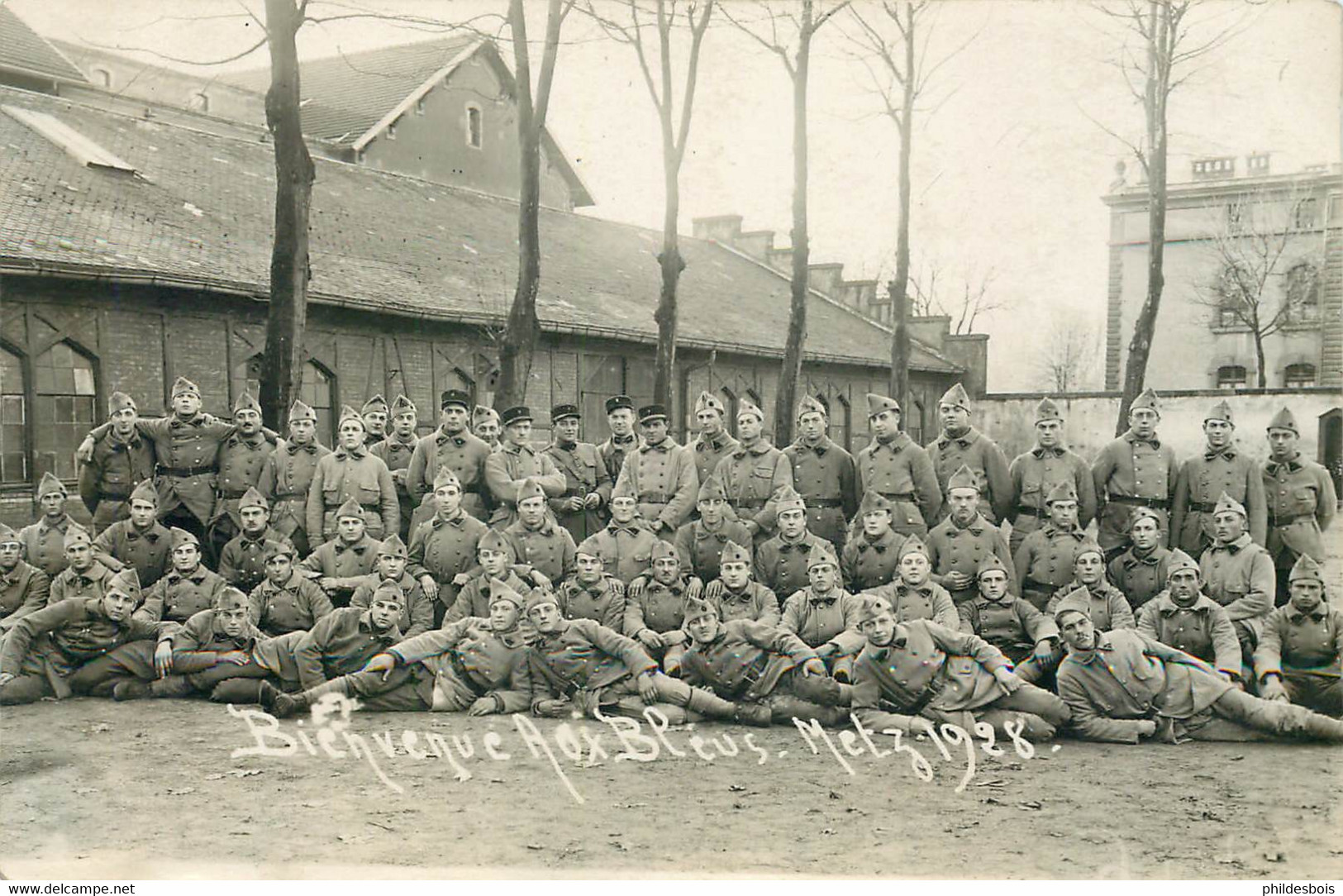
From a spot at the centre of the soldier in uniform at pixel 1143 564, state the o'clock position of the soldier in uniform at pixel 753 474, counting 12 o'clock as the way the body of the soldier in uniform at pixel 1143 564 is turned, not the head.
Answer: the soldier in uniform at pixel 753 474 is roughly at 3 o'clock from the soldier in uniform at pixel 1143 564.

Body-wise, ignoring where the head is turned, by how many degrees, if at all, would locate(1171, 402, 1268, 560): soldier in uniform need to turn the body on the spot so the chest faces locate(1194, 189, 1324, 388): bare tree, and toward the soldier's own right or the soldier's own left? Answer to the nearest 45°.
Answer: approximately 180°

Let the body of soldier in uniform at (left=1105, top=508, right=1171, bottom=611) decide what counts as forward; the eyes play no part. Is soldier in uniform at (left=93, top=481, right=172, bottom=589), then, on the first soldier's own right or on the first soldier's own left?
on the first soldier's own right

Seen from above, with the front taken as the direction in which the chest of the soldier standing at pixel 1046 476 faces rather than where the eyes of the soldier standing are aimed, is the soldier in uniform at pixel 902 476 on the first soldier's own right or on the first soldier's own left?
on the first soldier's own right

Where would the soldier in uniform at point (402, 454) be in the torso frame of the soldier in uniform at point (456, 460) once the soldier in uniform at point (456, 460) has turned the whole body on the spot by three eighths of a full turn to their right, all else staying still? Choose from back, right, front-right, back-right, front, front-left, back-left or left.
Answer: front

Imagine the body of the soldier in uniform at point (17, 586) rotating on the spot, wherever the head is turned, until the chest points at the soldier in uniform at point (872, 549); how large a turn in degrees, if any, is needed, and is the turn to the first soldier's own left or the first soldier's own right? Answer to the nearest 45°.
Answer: approximately 45° to the first soldier's own left

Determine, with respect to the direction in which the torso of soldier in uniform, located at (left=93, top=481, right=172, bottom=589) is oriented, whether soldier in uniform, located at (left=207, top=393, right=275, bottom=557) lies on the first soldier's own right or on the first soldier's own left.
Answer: on the first soldier's own left

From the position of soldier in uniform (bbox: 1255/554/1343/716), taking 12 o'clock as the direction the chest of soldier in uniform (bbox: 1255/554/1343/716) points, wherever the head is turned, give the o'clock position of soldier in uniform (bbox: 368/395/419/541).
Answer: soldier in uniform (bbox: 368/395/419/541) is roughly at 3 o'clock from soldier in uniform (bbox: 1255/554/1343/716).

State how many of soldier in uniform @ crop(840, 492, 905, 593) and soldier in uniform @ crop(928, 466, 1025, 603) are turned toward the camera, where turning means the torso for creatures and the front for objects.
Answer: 2
